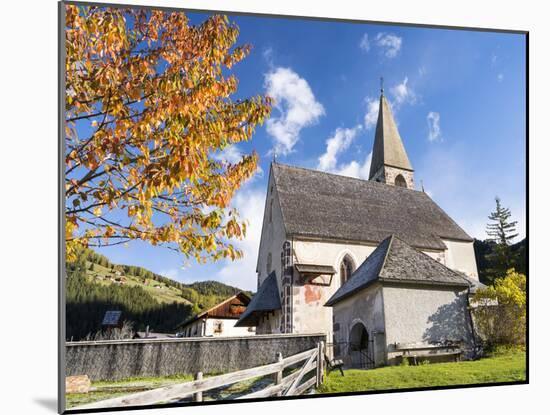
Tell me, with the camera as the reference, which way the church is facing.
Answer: facing the viewer and to the left of the viewer

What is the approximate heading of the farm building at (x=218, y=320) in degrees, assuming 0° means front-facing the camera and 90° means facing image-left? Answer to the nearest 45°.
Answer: approximately 315°

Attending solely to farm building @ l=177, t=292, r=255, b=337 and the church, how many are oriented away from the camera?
0

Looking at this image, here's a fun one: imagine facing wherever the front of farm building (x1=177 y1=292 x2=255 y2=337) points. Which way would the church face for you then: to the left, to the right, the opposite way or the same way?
to the right
